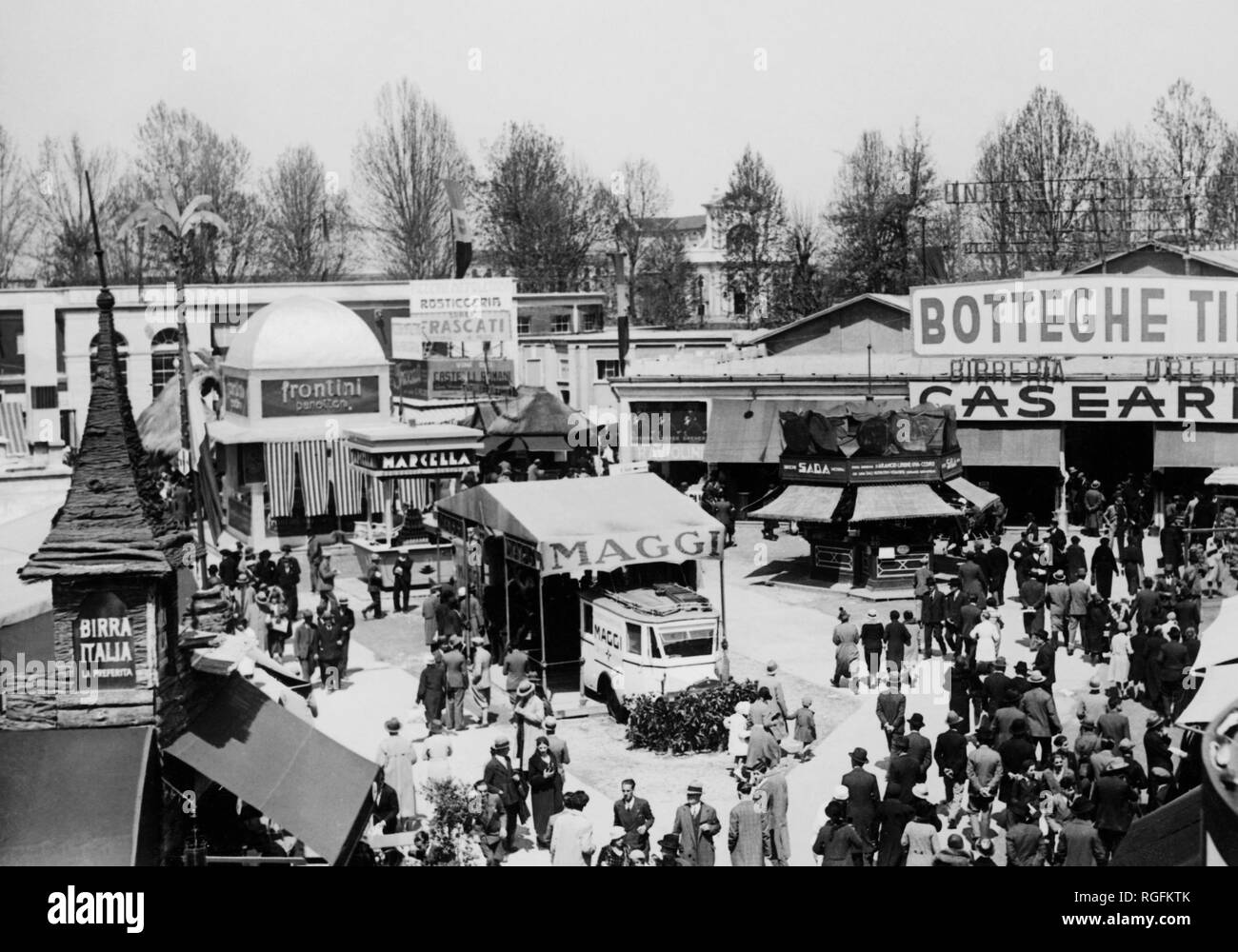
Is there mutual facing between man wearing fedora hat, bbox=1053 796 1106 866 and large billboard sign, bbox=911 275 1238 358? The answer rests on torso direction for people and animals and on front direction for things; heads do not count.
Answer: yes

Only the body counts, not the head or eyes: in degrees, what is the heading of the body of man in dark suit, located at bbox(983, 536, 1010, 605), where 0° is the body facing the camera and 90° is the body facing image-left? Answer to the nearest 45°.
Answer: approximately 180°

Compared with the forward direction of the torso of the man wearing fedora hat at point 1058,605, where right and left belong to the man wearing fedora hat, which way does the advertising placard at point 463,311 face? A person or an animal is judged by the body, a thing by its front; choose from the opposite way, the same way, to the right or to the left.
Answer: the opposite way

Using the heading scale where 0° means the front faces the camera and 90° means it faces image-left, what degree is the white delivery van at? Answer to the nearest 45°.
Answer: approximately 315°

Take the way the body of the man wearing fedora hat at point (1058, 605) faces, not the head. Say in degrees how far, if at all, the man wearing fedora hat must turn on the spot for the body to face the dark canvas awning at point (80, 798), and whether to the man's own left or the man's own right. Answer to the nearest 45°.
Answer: approximately 135° to the man's own left

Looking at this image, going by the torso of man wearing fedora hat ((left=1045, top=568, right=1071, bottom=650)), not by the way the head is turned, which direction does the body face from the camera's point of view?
away from the camera

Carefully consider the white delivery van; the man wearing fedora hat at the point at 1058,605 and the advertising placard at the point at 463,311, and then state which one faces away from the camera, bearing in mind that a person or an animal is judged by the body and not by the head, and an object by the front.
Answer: the man wearing fedora hat

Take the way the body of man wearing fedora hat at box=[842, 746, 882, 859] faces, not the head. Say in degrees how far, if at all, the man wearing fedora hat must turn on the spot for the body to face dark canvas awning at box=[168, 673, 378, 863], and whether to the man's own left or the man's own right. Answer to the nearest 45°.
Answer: approximately 90° to the man's own left

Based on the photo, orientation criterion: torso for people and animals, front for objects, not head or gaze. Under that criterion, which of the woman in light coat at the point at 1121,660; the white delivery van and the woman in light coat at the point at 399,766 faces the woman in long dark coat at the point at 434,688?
the woman in light coat at the point at 399,766

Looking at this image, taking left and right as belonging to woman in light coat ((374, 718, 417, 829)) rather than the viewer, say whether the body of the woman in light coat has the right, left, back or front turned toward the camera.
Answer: back

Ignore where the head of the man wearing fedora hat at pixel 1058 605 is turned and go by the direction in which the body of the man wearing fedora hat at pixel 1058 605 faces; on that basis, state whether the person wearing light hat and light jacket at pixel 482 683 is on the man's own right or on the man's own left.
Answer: on the man's own left
